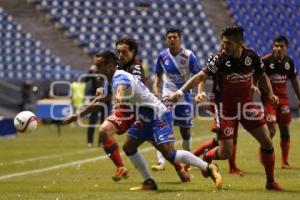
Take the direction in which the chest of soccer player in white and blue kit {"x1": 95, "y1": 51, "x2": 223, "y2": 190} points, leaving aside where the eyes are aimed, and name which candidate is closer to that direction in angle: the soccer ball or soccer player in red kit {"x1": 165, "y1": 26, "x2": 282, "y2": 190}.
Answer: the soccer ball

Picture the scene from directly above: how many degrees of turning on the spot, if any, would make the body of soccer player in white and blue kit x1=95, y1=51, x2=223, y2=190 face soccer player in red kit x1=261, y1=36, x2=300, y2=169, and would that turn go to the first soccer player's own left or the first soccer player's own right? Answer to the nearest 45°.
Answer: approximately 135° to the first soccer player's own right

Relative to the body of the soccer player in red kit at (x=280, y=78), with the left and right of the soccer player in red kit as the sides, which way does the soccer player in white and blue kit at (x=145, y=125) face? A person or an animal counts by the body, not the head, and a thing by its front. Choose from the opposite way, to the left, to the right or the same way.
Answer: to the right

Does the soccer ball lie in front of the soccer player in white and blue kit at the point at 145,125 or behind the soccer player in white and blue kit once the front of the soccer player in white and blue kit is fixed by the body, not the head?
in front

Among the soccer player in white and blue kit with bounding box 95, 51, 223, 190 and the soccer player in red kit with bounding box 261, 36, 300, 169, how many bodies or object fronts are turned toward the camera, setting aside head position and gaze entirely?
1

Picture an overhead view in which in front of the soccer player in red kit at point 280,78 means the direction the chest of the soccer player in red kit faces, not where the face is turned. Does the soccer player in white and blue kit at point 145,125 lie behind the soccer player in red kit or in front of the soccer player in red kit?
in front

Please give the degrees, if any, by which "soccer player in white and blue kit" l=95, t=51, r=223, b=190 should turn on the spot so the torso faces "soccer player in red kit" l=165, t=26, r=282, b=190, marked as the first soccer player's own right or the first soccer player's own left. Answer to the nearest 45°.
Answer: approximately 180°

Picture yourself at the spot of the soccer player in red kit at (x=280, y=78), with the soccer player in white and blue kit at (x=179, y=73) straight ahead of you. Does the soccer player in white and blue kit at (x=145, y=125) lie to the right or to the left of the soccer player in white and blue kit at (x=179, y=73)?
left

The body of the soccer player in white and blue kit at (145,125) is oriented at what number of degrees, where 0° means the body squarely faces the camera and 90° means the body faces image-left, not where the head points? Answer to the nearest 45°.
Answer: approximately 90°

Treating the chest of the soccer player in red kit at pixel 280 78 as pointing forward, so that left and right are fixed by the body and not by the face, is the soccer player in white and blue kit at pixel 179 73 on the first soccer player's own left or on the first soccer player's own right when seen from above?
on the first soccer player's own right

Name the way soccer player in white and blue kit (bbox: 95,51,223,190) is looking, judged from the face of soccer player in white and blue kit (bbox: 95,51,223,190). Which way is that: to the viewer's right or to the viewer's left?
to the viewer's left

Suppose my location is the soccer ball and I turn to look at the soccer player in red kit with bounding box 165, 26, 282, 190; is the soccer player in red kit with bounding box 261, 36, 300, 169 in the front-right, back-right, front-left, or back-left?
front-left

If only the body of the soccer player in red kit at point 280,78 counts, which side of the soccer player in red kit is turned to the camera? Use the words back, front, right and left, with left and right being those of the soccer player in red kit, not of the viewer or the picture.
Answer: front

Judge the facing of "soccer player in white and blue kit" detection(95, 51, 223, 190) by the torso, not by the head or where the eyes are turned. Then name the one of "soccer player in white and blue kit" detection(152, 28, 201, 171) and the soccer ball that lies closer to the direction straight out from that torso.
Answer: the soccer ball

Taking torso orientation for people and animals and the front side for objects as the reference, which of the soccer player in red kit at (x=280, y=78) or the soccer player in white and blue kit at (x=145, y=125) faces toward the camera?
the soccer player in red kit

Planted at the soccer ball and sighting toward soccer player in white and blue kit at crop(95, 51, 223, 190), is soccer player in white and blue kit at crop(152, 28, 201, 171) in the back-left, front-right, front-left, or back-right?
front-left
